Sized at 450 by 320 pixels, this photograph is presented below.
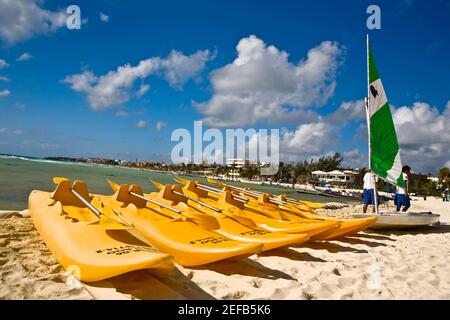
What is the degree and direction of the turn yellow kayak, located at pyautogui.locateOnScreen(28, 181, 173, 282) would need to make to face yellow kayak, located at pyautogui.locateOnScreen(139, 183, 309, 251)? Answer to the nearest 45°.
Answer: approximately 45° to its left

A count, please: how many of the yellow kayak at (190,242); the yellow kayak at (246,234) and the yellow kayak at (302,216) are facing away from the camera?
0
